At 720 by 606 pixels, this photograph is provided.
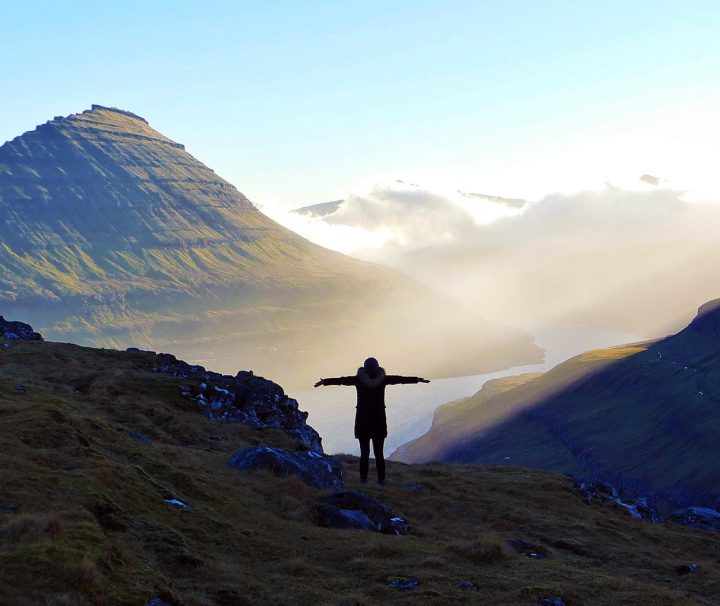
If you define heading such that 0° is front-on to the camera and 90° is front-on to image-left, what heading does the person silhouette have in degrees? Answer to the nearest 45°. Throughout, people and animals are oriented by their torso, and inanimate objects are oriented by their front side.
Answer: approximately 180°

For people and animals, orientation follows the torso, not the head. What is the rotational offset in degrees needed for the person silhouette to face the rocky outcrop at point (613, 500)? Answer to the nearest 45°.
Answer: approximately 45° to its right

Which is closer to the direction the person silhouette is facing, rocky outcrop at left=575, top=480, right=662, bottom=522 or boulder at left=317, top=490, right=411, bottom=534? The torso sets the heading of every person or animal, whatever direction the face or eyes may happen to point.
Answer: the rocky outcrop

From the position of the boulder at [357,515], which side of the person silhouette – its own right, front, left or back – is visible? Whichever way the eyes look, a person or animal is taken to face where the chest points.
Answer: back

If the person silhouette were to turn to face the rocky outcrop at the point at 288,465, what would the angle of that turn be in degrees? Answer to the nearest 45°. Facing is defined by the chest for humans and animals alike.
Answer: approximately 90° to its left
